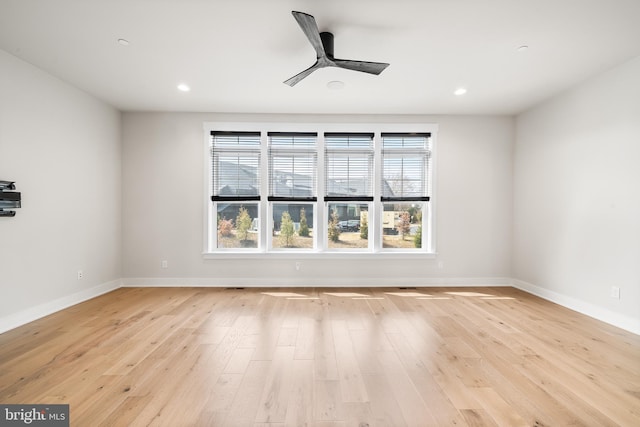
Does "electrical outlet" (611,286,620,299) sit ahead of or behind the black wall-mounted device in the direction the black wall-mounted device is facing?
ahead

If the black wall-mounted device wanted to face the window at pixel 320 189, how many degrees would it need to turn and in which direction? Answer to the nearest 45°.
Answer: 0° — it already faces it

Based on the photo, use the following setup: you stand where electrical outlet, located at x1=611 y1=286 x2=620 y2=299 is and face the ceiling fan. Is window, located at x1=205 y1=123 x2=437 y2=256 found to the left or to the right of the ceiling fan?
right

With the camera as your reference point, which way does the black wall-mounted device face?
facing to the right of the viewer
